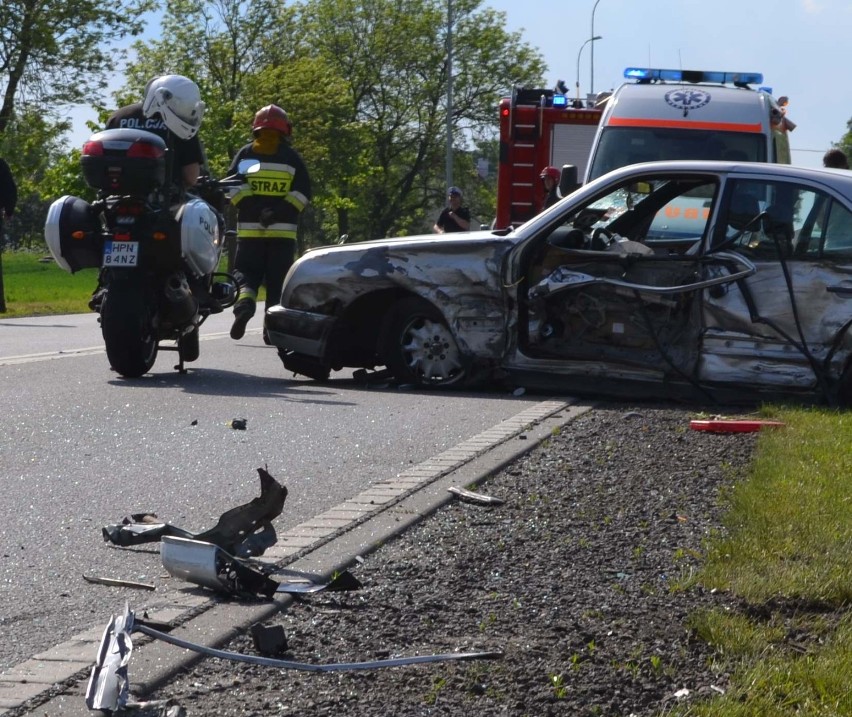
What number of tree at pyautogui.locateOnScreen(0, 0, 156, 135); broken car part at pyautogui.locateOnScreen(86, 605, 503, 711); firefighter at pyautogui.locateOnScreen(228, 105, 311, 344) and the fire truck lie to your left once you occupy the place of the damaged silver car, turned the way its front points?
1

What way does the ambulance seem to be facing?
toward the camera

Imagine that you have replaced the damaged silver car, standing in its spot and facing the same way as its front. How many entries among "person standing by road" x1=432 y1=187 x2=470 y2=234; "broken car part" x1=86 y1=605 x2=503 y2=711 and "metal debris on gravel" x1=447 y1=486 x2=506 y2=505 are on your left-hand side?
2

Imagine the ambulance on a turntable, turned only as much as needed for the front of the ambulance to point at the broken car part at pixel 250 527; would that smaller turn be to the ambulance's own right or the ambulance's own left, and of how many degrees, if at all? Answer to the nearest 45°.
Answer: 0° — it already faces it

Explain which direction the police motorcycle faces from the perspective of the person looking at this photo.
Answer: facing away from the viewer and to the right of the viewer

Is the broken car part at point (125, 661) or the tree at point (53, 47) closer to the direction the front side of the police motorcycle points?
the tree

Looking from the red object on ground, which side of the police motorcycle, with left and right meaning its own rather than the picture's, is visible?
right

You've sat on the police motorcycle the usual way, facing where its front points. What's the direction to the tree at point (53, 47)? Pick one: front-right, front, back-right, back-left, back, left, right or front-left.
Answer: front-left

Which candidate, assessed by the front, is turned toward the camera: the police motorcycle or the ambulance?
the ambulance

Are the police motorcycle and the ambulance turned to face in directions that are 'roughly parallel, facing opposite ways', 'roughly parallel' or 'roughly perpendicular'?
roughly parallel, facing opposite ways

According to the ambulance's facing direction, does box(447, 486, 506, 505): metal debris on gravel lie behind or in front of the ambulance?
in front

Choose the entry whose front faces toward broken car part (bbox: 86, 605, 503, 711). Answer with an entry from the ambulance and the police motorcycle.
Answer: the ambulance

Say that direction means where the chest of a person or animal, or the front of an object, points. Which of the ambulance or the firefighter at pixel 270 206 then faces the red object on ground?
the ambulance

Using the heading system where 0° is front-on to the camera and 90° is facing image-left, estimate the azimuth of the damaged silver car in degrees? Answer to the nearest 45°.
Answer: approximately 90°
